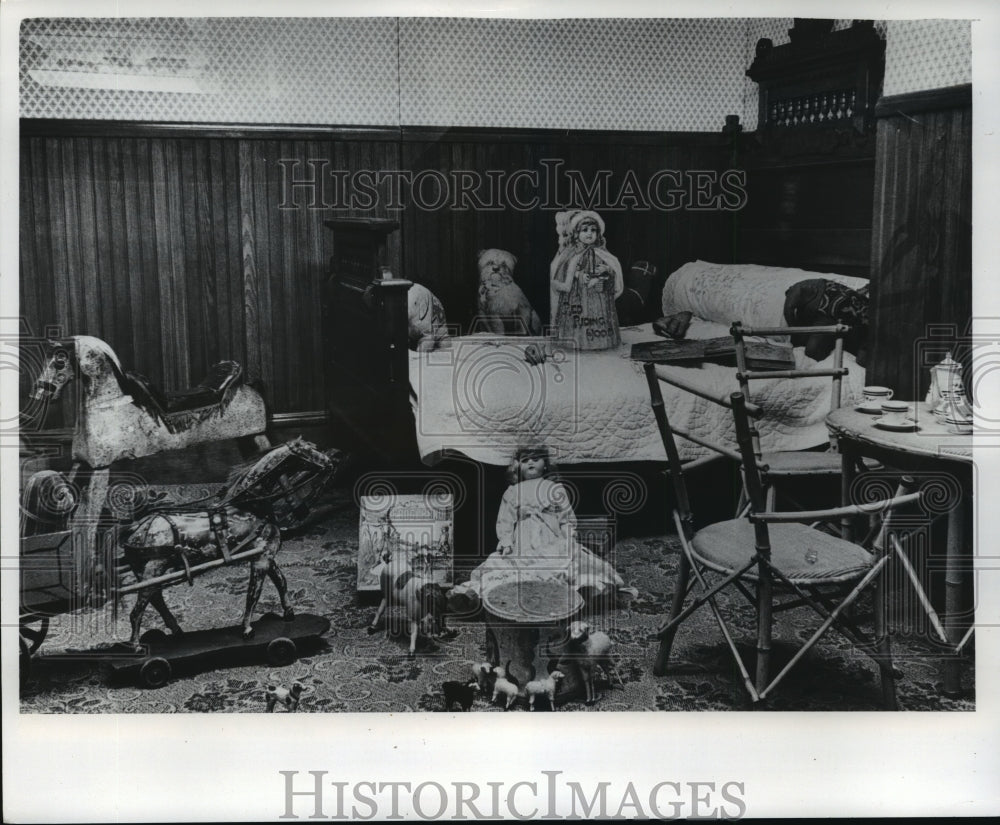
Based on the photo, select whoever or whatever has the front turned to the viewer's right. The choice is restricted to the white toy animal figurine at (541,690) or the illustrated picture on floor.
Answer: the white toy animal figurine

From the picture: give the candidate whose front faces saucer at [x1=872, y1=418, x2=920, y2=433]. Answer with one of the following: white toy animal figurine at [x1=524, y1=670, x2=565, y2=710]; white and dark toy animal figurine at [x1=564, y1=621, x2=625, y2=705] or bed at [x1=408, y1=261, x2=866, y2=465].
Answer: white toy animal figurine at [x1=524, y1=670, x2=565, y2=710]

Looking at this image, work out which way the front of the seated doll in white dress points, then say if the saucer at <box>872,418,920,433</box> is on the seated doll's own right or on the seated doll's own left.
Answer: on the seated doll's own left

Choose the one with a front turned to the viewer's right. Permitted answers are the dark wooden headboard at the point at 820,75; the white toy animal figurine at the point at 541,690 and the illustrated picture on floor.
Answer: the white toy animal figurine

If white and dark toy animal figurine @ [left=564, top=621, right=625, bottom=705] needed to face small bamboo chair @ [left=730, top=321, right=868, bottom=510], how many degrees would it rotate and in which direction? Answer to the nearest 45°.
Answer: approximately 180°

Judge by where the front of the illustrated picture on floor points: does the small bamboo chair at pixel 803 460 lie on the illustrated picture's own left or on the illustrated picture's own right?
on the illustrated picture's own left

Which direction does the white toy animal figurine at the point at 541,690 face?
to the viewer's right

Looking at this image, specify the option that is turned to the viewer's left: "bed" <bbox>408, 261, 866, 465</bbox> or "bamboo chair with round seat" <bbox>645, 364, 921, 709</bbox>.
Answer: the bed

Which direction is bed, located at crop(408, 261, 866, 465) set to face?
to the viewer's left
